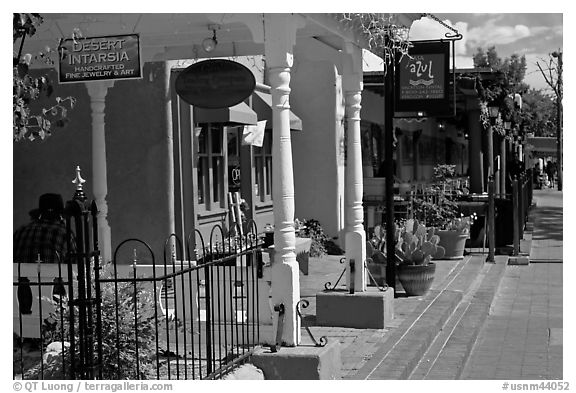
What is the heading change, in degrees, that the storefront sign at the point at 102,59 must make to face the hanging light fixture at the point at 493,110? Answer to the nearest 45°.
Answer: approximately 135° to its left

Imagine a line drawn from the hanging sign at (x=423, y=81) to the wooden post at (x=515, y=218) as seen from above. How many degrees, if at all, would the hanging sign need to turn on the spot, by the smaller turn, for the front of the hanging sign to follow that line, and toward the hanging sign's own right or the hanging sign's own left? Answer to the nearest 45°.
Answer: approximately 180°

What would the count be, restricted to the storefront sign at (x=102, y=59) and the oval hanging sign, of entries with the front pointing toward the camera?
2

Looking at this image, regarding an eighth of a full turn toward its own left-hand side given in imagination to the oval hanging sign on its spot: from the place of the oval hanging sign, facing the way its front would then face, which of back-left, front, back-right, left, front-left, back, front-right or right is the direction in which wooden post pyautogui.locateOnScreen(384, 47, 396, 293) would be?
left

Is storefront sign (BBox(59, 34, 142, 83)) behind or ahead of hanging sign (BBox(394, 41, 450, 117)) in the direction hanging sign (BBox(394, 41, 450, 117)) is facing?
ahead

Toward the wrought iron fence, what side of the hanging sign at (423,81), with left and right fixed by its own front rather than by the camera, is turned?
front

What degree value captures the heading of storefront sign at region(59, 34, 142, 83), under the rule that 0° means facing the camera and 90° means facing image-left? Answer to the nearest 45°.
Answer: approximately 0°

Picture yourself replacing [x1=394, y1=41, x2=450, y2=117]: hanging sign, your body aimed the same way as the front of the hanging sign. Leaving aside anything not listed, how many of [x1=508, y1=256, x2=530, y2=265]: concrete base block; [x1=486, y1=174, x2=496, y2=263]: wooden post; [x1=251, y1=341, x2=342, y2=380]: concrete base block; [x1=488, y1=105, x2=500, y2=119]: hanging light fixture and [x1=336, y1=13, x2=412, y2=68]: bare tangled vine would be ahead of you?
2
